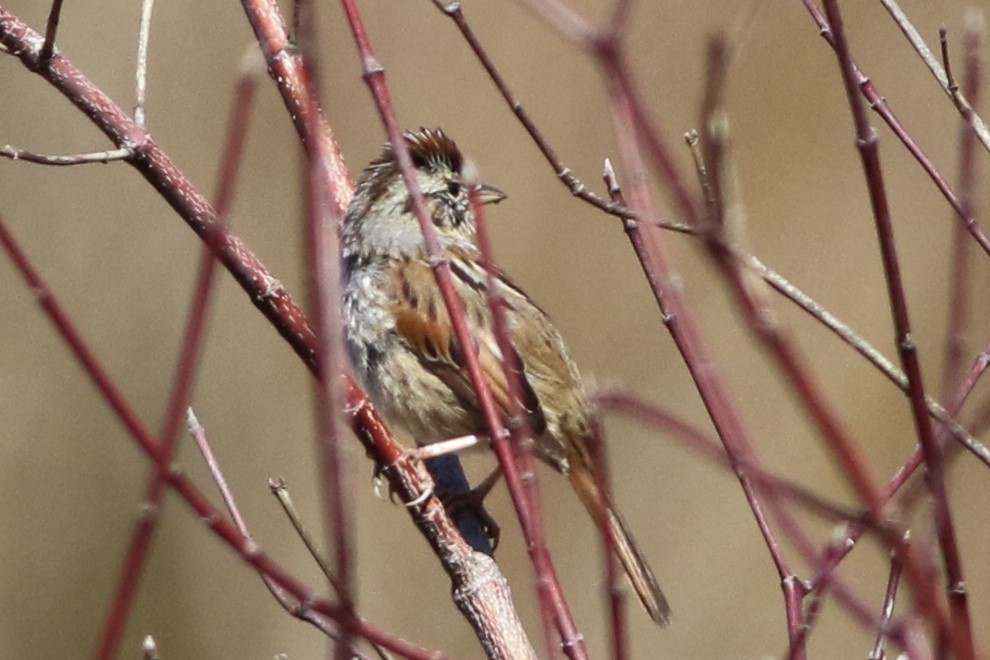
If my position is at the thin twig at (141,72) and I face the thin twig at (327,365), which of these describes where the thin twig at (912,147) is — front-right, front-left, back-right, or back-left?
front-left

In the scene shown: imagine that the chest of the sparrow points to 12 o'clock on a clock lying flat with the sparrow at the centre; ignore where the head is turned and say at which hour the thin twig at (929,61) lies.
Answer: The thin twig is roughly at 8 o'clock from the sparrow.

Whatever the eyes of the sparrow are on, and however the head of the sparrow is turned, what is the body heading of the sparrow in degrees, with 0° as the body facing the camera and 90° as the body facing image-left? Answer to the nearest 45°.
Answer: approximately 90°
